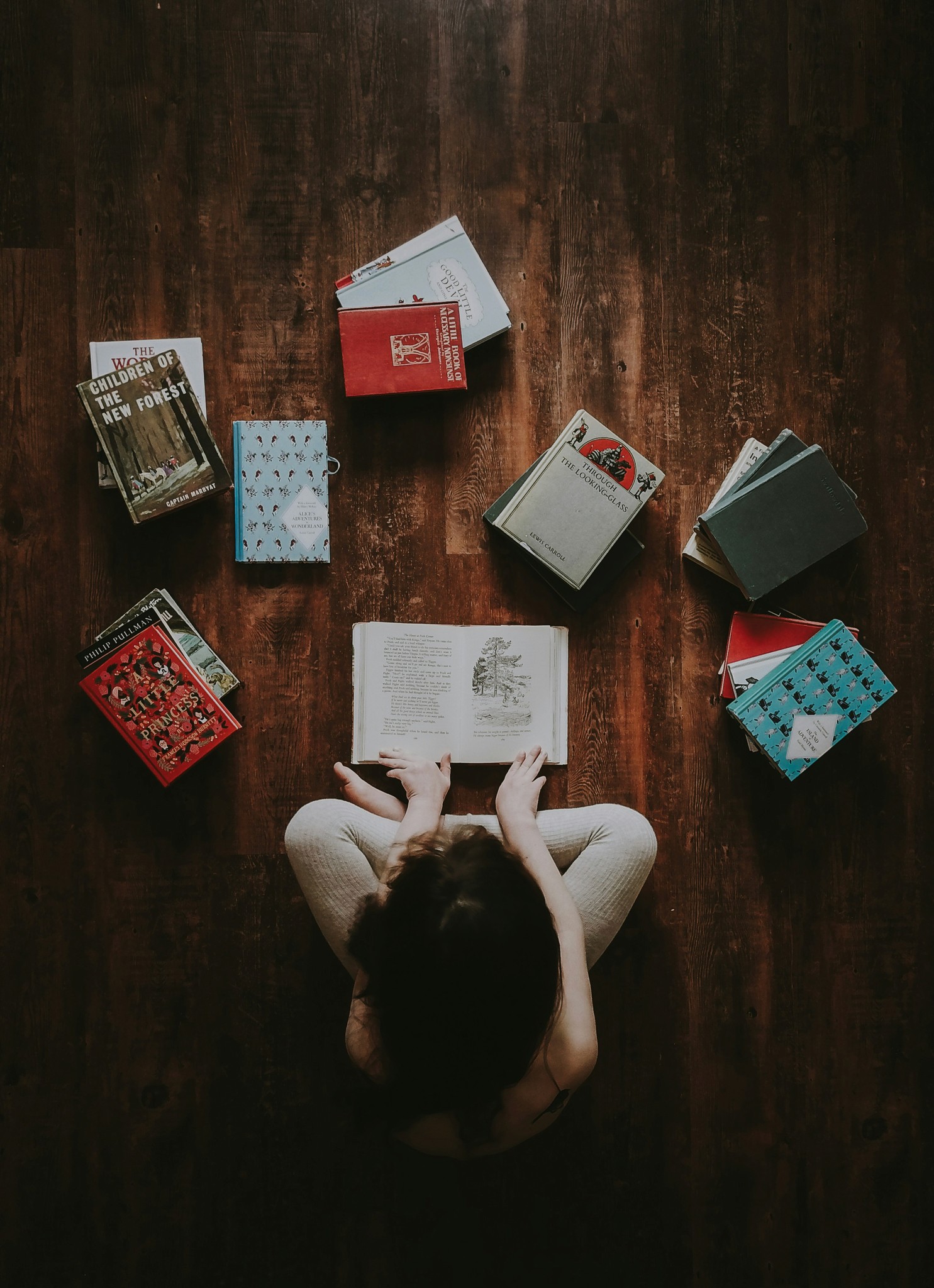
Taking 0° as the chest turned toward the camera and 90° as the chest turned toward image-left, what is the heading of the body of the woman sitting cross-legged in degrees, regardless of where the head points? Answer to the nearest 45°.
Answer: approximately 180°

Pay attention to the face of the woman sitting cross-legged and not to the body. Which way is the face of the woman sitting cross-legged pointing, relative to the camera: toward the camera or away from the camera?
away from the camera
